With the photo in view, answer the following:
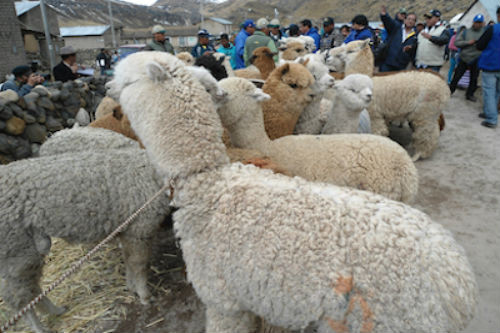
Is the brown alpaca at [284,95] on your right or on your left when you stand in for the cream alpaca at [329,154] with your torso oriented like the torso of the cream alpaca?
on your right

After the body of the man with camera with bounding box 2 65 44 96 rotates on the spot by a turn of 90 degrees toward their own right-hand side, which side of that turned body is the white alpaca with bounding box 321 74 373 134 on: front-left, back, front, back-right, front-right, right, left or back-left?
front-left

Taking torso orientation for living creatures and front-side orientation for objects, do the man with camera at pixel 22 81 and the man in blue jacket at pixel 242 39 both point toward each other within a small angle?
no

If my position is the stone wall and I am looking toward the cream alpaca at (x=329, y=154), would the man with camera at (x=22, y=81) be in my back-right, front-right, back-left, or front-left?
back-left

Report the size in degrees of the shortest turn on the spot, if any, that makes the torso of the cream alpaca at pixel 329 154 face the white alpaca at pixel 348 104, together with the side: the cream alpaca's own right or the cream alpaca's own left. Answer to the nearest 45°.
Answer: approximately 90° to the cream alpaca's own right

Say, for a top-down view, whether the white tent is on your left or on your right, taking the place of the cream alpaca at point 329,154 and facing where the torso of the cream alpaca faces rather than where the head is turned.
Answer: on your right

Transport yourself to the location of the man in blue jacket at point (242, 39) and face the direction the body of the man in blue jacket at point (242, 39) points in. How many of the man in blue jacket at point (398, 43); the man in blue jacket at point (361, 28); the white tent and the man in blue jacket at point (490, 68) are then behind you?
0

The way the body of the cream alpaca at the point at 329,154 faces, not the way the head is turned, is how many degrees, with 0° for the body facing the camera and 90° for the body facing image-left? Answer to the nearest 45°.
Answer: approximately 90°

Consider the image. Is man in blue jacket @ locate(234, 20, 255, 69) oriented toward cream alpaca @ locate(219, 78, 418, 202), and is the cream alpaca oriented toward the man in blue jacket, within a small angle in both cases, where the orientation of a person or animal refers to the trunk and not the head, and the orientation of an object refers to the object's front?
no

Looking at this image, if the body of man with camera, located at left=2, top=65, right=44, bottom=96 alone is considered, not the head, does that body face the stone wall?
yes

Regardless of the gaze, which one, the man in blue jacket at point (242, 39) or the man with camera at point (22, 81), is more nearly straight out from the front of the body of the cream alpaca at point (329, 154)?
the man with camera

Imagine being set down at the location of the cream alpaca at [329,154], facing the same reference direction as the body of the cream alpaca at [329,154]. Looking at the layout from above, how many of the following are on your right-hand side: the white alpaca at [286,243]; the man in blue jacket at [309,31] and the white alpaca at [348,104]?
2

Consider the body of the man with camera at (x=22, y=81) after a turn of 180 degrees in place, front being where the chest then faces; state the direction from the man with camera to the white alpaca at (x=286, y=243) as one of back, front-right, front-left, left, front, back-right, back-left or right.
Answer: left

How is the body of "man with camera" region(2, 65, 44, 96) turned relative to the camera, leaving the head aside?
to the viewer's right
